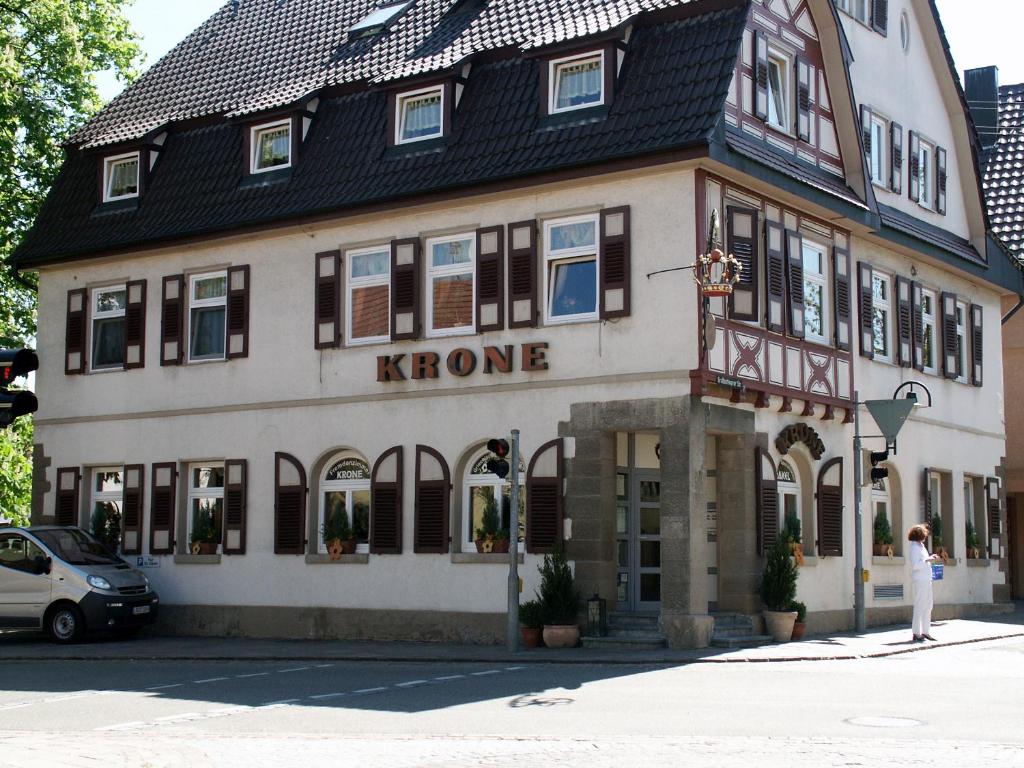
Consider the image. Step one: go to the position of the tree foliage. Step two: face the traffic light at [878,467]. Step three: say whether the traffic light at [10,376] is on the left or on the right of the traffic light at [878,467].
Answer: right

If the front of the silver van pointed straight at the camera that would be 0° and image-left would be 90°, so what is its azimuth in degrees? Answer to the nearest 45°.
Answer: approximately 315°

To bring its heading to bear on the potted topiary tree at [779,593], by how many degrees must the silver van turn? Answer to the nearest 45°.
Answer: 0° — it already faces it

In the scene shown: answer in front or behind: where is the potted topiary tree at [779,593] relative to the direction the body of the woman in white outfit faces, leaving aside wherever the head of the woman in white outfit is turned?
behind

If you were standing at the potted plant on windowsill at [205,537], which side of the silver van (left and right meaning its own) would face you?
front

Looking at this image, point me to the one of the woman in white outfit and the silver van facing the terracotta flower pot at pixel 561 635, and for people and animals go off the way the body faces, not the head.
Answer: the silver van

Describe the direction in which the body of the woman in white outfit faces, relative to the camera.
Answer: to the viewer's right

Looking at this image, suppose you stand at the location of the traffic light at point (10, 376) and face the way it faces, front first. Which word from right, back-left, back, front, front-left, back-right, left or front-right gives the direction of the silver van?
left

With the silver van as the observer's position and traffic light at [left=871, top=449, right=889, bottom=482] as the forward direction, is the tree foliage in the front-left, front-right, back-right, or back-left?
back-left
